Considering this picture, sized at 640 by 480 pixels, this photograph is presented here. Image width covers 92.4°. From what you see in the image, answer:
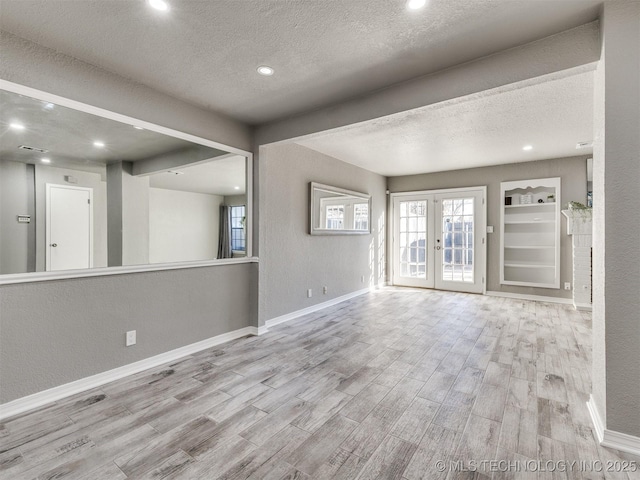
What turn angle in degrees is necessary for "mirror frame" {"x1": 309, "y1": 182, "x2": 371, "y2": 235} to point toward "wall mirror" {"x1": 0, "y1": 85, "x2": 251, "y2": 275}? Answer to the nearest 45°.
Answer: approximately 90° to its right

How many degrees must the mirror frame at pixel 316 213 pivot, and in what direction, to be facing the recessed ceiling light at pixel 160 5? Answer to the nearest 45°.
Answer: approximately 45° to its right

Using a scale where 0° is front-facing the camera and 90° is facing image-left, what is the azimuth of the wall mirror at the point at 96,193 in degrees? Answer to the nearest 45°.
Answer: approximately 315°

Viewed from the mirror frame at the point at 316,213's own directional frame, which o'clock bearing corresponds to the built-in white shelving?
The built-in white shelving is roughly at 10 o'clock from the mirror frame.

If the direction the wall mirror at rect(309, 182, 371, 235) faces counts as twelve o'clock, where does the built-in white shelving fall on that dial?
The built-in white shelving is roughly at 10 o'clock from the wall mirror.

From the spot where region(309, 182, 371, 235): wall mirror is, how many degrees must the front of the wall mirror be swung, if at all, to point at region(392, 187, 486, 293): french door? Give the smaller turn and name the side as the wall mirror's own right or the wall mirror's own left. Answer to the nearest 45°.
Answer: approximately 90° to the wall mirror's own left

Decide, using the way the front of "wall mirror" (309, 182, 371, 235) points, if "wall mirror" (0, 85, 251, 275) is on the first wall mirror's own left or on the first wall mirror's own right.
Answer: on the first wall mirror's own right

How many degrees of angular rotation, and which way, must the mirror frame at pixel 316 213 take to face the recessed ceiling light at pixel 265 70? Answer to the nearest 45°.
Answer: approximately 45° to its right

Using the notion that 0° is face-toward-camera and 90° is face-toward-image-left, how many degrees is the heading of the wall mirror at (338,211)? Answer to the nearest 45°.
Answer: approximately 315°
